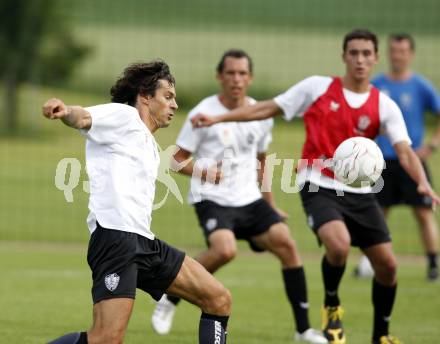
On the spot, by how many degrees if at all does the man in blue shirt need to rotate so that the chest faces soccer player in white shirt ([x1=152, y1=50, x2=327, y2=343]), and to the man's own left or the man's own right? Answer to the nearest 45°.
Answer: approximately 45° to the man's own right

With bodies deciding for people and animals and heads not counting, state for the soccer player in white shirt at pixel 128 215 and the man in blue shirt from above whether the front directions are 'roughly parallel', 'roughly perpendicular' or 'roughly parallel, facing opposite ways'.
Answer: roughly perpendicular

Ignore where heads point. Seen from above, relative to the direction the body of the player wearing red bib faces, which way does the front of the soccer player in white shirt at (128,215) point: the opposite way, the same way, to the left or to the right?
to the left

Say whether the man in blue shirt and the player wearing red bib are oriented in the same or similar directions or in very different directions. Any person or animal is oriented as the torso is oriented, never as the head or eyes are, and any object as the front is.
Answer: same or similar directions

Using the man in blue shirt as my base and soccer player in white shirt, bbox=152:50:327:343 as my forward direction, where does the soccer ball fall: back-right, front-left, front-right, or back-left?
front-left

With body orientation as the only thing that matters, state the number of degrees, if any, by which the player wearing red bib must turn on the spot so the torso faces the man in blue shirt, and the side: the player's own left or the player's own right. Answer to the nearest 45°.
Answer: approximately 180°

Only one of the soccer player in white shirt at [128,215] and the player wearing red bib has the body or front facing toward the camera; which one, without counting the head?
the player wearing red bib

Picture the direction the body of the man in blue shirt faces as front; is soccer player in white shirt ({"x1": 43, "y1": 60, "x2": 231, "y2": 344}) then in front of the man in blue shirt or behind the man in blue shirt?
in front

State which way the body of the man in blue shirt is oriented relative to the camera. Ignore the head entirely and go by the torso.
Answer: toward the camera

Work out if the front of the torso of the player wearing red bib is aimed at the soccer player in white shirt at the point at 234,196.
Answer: no

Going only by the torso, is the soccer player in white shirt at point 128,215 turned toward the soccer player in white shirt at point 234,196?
no

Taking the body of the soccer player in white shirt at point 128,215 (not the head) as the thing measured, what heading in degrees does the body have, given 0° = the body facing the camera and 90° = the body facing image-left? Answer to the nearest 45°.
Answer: approximately 270°

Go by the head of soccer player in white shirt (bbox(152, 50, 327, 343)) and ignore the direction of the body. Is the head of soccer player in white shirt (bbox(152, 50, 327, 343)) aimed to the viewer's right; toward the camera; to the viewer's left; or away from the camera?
toward the camera

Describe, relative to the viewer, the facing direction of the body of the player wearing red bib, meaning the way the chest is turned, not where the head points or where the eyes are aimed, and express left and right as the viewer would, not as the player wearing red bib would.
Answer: facing the viewer
